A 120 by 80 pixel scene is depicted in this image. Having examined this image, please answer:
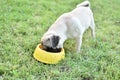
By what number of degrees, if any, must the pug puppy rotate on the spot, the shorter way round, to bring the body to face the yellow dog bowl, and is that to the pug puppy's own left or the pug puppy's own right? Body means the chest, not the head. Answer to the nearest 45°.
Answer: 0° — it already faces it

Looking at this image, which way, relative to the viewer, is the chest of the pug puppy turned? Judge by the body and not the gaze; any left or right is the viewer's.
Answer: facing the viewer and to the left of the viewer
